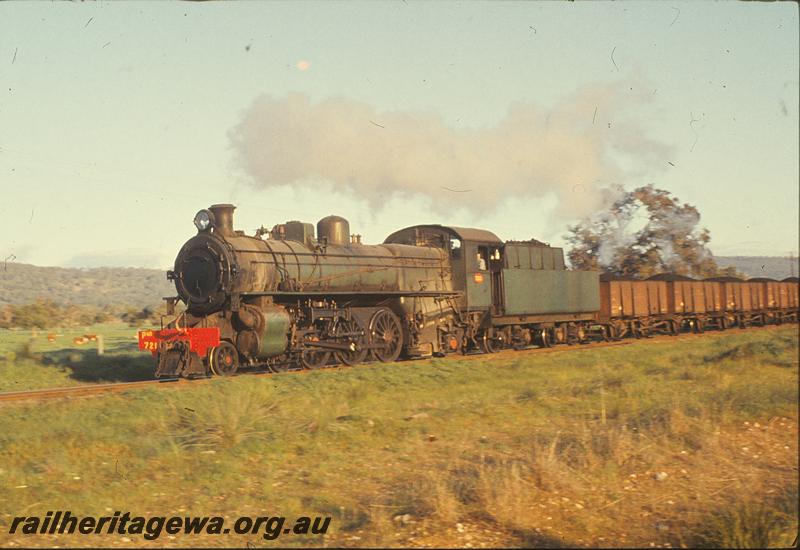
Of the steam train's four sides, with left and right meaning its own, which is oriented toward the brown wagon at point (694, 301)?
back

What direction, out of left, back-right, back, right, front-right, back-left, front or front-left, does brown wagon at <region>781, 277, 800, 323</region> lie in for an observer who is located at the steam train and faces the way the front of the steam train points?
back

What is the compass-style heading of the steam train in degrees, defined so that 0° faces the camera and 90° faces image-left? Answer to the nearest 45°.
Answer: approximately 45°
